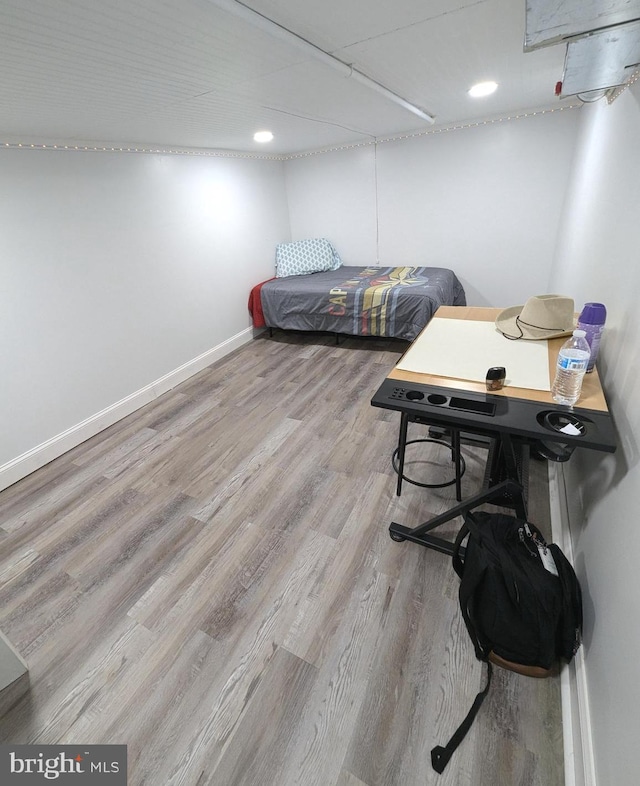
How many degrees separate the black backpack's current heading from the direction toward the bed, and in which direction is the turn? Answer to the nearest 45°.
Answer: approximately 180°

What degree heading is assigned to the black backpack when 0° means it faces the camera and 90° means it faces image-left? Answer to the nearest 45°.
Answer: approximately 315°

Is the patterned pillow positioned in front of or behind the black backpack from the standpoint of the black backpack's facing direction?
behind

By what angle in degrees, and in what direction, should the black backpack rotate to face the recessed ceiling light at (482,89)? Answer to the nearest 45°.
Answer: approximately 135° to its left

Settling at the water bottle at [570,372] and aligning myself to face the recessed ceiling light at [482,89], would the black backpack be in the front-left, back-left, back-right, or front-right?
back-left

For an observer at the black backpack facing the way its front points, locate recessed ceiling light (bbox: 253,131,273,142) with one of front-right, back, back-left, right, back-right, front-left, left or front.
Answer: back
